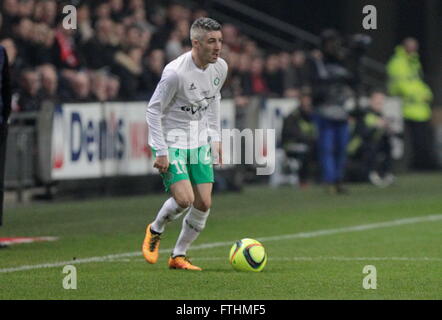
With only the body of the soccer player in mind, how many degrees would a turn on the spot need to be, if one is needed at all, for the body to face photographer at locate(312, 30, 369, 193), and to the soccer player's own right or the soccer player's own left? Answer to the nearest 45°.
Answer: approximately 135° to the soccer player's own left

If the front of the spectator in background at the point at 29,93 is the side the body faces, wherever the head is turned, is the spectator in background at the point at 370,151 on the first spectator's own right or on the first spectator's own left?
on the first spectator's own left

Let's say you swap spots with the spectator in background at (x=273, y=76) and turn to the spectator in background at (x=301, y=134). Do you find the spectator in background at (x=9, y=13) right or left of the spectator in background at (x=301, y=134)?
right

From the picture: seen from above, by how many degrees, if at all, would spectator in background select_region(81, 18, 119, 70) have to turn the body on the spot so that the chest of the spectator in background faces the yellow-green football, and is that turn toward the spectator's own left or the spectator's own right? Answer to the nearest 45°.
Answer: approximately 45° to the spectator's own right
